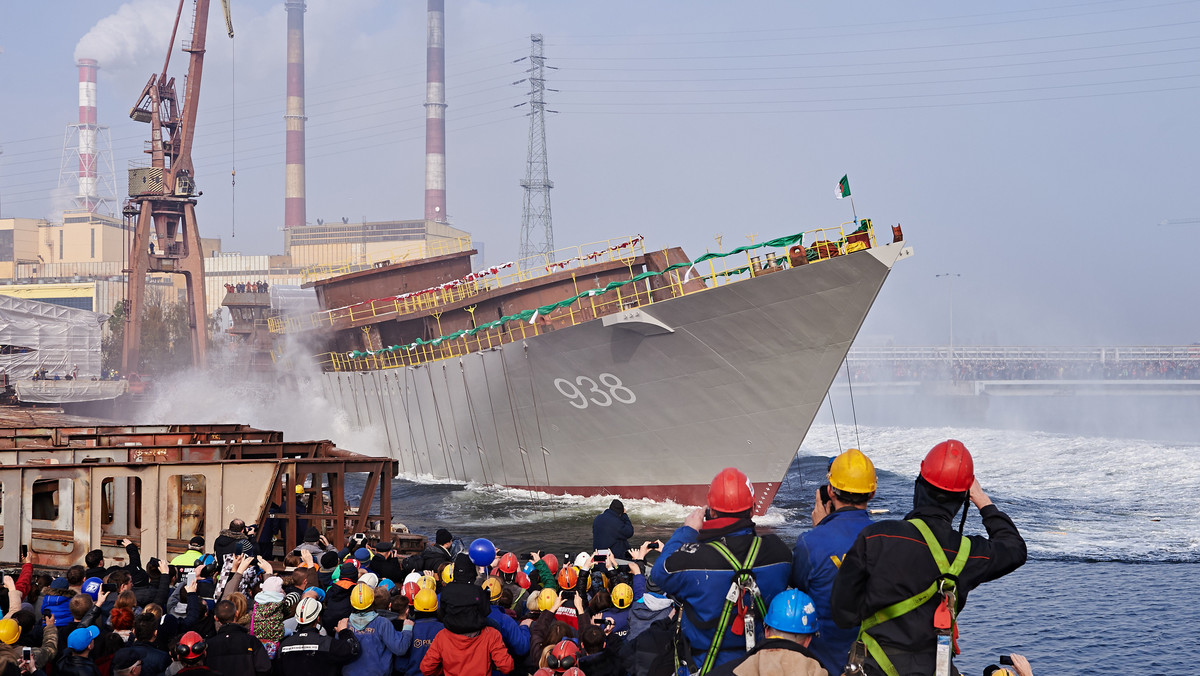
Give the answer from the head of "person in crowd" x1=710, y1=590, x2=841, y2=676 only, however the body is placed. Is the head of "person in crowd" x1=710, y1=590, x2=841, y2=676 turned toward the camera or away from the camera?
away from the camera

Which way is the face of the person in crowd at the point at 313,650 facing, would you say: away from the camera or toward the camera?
away from the camera

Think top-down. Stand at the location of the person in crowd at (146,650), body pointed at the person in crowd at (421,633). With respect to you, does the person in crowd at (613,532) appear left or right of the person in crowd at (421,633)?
left

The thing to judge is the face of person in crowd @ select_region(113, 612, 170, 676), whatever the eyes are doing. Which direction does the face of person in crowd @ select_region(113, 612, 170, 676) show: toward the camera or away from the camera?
away from the camera

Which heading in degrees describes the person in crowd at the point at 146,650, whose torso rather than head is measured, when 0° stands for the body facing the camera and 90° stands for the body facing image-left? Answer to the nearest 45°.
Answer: approximately 180°

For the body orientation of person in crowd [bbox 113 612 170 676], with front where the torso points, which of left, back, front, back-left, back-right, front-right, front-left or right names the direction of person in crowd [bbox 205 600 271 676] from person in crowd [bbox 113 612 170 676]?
back-right

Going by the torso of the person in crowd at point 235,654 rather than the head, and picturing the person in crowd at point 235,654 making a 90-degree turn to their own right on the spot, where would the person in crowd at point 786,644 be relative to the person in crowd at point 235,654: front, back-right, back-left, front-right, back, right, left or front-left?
front-right

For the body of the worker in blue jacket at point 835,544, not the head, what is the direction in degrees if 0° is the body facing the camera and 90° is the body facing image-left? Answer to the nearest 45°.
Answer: approximately 135°

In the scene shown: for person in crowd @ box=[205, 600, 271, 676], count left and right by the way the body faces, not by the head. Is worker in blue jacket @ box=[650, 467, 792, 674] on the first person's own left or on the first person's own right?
on the first person's own right

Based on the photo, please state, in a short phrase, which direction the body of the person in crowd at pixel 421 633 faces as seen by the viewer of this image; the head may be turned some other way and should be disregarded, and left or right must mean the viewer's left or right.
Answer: facing away from the viewer

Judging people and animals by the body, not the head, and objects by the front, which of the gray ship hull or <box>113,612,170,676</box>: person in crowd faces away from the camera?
the person in crowd

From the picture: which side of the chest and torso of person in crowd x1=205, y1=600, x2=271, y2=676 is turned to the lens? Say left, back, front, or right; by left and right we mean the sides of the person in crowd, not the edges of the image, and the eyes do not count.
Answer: back

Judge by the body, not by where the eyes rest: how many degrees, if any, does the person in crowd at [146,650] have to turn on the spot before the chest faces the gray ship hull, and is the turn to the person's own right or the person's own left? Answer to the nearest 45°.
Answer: approximately 45° to the person's own right

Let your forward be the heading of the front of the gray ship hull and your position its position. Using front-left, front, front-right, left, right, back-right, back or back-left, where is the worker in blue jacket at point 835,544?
front-right

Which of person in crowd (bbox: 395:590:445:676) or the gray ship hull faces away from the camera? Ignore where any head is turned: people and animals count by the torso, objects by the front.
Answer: the person in crowd
